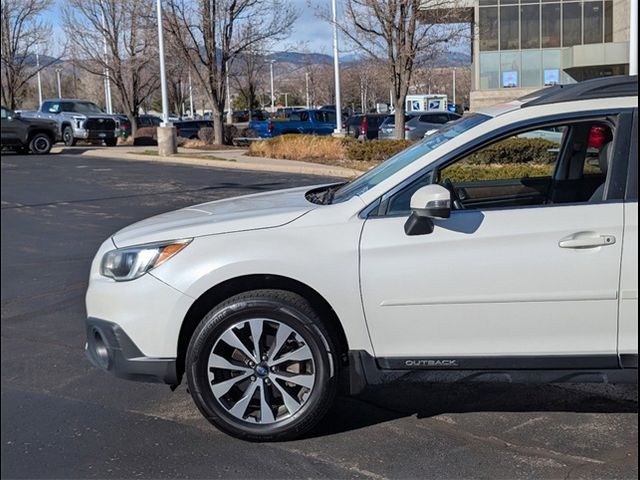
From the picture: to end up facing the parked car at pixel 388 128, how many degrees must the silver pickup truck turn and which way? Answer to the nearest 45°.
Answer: approximately 45° to its left

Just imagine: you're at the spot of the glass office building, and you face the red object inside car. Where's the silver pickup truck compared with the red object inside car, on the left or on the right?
right

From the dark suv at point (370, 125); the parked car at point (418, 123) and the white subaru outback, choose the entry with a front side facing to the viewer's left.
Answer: the white subaru outback

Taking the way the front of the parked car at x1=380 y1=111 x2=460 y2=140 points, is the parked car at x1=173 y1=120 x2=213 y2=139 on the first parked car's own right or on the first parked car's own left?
on the first parked car's own left

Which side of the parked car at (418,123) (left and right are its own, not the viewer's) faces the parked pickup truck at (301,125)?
left

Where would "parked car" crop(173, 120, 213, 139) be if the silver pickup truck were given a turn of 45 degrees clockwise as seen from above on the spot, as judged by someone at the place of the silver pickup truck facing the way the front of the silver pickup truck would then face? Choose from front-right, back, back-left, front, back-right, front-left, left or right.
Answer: back-left

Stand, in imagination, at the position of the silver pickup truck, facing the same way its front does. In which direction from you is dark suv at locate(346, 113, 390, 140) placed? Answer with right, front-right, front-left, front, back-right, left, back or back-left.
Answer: front-left

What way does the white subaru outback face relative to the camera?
to the viewer's left

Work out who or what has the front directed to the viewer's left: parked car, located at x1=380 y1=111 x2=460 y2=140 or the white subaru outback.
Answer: the white subaru outback

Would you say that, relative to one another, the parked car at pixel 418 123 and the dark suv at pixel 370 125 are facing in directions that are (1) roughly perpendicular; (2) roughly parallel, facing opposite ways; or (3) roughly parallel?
roughly parallel
